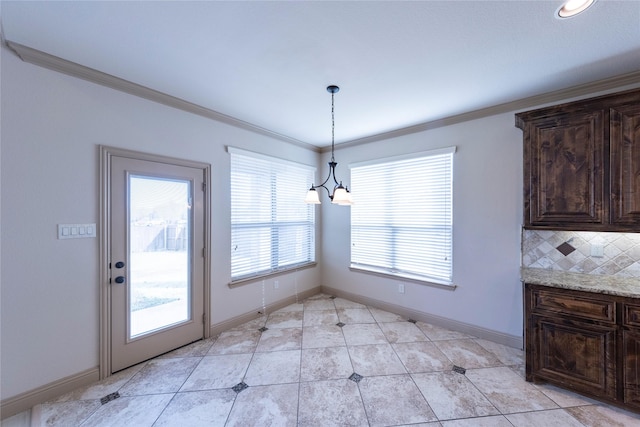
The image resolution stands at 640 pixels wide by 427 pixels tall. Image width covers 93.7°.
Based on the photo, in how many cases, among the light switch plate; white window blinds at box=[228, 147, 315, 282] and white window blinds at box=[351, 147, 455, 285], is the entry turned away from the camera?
0

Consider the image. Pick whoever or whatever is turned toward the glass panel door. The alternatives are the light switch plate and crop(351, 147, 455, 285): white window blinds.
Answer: the white window blinds

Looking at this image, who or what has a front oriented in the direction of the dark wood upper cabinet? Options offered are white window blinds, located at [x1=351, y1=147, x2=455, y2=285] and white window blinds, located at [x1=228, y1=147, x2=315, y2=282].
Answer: white window blinds, located at [x1=228, y1=147, x2=315, y2=282]

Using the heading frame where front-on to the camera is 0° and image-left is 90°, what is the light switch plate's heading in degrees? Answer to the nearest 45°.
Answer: approximately 0°

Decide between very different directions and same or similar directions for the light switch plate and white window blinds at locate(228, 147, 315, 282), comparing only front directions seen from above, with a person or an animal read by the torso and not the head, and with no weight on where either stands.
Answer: same or similar directions

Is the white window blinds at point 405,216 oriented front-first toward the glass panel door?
yes

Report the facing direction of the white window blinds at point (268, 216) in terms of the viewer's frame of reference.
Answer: facing the viewer and to the right of the viewer

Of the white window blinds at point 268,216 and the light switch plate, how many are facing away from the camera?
0

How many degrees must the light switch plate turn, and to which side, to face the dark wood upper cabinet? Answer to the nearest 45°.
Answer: approximately 45° to its left

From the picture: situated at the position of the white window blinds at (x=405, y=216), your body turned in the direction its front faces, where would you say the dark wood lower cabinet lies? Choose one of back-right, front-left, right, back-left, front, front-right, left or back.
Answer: left

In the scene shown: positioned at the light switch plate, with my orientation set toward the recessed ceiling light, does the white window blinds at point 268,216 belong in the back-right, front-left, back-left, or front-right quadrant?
front-left

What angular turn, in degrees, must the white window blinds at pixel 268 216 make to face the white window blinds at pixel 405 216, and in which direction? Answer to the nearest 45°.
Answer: approximately 45° to its left

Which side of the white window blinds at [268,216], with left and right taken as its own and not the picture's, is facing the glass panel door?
right

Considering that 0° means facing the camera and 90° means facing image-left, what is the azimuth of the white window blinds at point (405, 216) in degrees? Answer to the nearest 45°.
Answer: approximately 45°

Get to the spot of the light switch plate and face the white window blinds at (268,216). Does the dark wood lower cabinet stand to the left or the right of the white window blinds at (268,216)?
right
